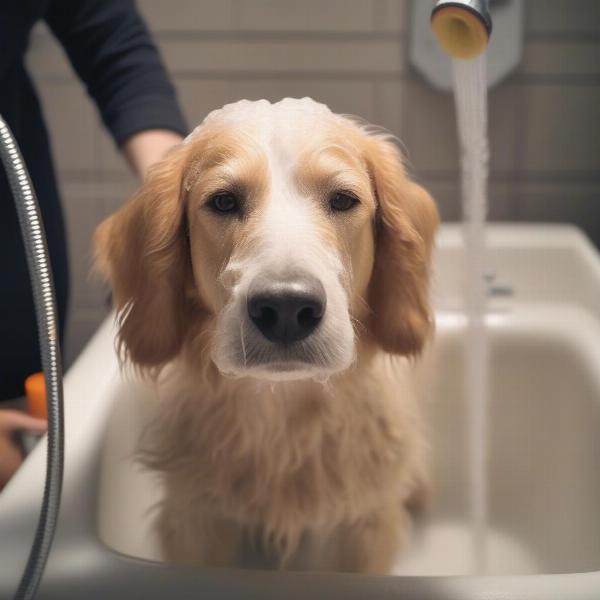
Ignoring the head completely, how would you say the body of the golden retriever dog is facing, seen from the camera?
toward the camera
